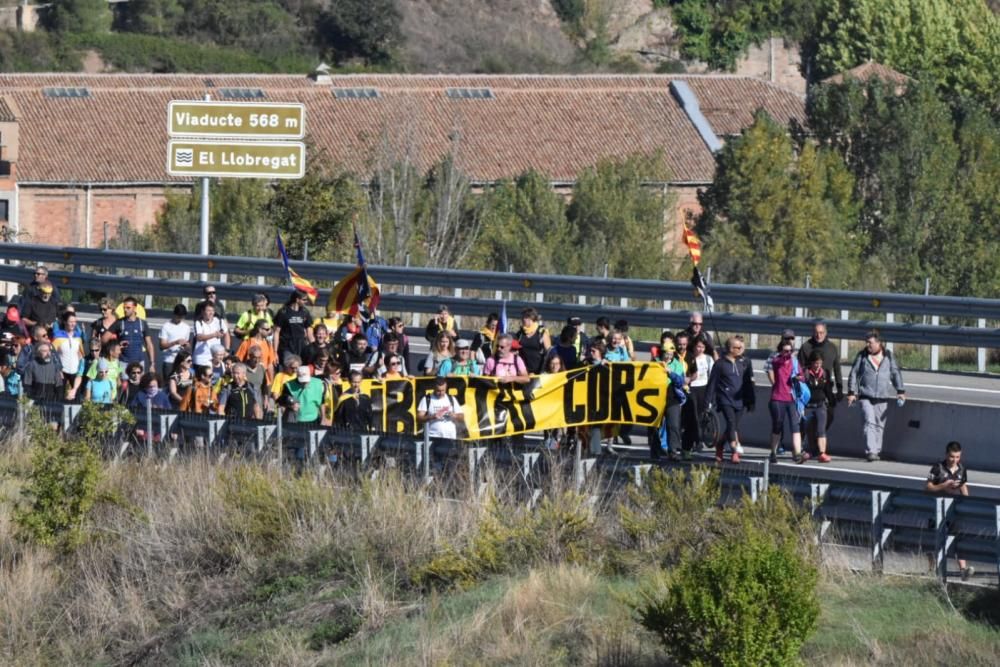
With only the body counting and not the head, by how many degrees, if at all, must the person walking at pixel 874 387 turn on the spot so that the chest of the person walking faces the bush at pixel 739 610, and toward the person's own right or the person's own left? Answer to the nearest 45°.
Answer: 0° — they already face it

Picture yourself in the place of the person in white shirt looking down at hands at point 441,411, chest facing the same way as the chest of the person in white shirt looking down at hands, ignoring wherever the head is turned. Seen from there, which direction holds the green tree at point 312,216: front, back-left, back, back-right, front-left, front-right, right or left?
back

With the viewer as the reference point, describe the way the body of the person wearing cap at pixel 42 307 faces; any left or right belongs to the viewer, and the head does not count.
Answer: facing the viewer and to the right of the viewer

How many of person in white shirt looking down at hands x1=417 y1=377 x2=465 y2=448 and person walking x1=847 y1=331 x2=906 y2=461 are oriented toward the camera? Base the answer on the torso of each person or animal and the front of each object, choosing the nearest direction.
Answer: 2

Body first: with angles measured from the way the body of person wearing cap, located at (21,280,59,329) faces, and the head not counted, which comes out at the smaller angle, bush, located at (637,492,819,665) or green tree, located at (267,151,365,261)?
the bush

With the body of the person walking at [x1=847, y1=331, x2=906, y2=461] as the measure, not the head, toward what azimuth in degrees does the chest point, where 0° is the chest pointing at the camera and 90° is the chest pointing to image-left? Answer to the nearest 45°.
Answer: approximately 0°

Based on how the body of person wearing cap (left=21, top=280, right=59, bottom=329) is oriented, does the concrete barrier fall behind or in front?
in front

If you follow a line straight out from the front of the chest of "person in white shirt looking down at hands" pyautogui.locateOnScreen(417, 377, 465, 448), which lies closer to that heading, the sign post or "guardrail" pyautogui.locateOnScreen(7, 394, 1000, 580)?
the guardrail
